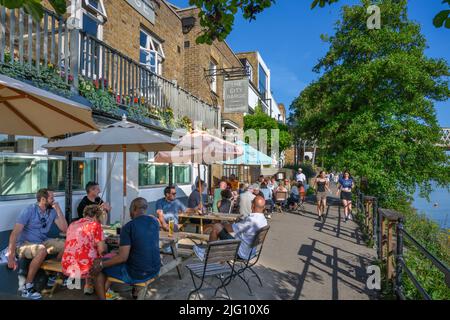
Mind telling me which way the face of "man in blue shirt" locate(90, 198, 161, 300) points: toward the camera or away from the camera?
away from the camera

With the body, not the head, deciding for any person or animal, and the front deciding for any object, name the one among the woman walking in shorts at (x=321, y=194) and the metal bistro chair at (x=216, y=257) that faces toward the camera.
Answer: the woman walking in shorts

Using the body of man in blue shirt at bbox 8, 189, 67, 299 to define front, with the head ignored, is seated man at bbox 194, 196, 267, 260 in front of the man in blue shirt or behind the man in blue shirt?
in front

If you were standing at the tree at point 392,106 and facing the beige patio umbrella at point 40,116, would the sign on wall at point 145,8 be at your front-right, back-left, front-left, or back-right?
front-right

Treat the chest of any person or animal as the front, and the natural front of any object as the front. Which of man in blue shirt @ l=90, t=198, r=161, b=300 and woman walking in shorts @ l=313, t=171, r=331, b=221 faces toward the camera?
the woman walking in shorts

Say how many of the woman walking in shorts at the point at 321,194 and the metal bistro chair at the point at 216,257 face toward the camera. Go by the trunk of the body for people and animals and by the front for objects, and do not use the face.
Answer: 1

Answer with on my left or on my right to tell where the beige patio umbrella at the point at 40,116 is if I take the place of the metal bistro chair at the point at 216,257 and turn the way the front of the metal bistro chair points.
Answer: on my left

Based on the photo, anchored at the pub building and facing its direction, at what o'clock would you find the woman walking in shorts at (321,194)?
The woman walking in shorts is roughly at 10 o'clock from the pub building.

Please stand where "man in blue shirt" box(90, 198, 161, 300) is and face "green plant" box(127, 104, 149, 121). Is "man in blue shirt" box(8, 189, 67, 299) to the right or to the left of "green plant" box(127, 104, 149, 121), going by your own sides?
left

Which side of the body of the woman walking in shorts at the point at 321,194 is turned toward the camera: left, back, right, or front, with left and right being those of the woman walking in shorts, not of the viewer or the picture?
front

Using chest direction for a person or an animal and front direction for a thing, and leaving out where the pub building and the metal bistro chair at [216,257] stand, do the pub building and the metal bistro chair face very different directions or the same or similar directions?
very different directions

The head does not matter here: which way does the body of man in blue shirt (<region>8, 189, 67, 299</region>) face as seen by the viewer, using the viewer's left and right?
facing the viewer and to the right of the viewer

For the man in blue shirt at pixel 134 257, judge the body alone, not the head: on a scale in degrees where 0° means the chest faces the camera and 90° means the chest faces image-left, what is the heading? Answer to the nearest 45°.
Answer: approximately 135°
